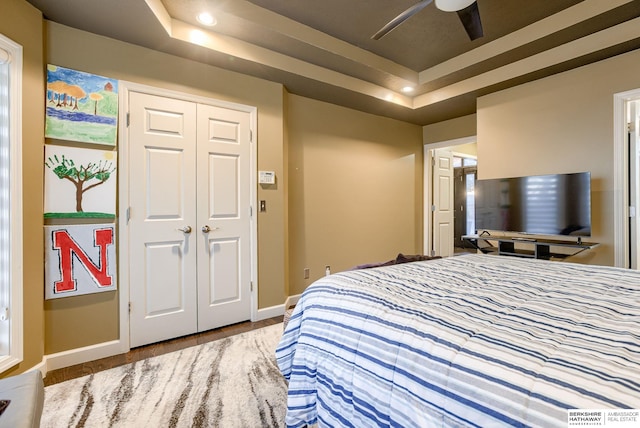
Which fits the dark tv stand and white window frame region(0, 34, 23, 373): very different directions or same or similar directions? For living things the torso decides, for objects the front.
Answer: very different directions

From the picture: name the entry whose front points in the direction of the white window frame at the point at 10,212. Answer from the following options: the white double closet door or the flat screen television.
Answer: the flat screen television

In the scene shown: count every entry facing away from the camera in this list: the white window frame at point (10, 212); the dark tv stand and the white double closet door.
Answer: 0

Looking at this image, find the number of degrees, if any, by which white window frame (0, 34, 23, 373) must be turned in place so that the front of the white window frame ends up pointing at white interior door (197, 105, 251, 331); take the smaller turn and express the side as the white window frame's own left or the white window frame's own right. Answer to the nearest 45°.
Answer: approximately 45° to the white window frame's own left

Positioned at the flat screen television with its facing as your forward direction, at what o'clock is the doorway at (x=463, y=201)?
The doorway is roughly at 4 o'clock from the flat screen television.

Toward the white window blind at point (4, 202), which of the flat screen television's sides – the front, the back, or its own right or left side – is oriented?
front

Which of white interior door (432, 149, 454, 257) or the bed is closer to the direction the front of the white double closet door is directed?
the bed

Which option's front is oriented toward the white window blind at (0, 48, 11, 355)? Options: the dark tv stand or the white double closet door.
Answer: the dark tv stand

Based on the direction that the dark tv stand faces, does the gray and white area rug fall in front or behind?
in front

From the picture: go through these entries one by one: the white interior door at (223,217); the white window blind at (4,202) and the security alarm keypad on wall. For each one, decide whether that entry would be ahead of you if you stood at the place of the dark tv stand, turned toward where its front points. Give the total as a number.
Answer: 3

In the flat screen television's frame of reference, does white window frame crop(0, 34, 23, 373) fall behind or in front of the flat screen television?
in front

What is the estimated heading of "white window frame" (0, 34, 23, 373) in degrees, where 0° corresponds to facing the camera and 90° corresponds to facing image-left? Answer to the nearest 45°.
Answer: approximately 315°

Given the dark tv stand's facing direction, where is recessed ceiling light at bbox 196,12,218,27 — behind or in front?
in front

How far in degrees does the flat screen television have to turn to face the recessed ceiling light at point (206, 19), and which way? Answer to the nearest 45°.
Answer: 0° — it already faces it

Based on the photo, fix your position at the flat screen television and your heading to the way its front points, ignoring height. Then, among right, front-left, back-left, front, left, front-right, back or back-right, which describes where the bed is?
front-left

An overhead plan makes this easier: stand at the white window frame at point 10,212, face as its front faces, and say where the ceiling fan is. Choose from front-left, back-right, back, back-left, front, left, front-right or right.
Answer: front

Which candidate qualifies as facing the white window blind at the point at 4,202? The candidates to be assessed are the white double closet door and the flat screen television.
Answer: the flat screen television

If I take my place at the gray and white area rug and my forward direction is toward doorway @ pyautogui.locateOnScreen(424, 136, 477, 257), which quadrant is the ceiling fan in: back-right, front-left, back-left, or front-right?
front-right

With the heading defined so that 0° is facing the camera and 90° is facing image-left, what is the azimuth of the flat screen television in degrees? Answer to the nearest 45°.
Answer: approximately 45°

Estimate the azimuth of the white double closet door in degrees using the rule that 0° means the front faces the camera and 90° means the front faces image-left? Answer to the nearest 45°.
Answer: approximately 315°
